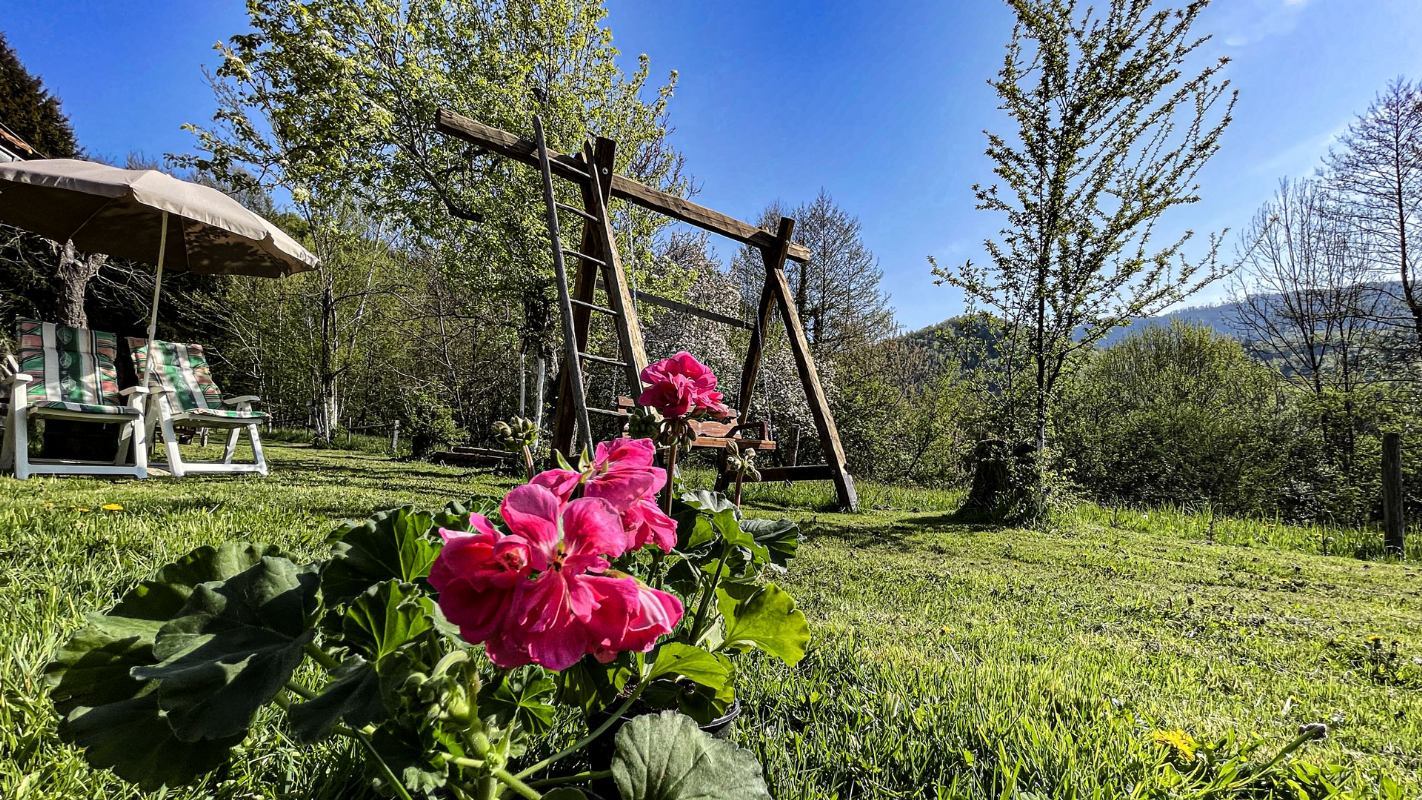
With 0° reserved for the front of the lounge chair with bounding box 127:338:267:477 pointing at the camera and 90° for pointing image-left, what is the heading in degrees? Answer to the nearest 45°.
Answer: approximately 315°

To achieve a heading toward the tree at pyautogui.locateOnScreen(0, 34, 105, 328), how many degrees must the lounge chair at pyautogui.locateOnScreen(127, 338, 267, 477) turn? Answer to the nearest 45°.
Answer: approximately 135° to its left

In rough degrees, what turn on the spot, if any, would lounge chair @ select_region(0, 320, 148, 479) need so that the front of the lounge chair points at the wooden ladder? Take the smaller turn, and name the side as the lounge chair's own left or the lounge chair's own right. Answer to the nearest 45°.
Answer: approximately 45° to the lounge chair's own left

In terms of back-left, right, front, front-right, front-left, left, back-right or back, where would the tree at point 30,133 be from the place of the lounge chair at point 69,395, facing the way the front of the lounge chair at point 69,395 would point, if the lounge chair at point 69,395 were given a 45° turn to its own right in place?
back-right

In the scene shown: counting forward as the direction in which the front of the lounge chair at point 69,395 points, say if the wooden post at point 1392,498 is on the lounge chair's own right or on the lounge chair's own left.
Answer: on the lounge chair's own left

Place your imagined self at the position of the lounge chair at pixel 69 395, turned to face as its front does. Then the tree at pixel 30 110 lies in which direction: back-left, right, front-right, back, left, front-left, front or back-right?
back

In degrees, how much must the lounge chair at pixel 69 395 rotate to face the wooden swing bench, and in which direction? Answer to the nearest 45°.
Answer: approximately 45° to its left

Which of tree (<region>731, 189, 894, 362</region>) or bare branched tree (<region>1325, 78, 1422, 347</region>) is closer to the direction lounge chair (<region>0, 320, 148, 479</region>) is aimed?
the bare branched tree
